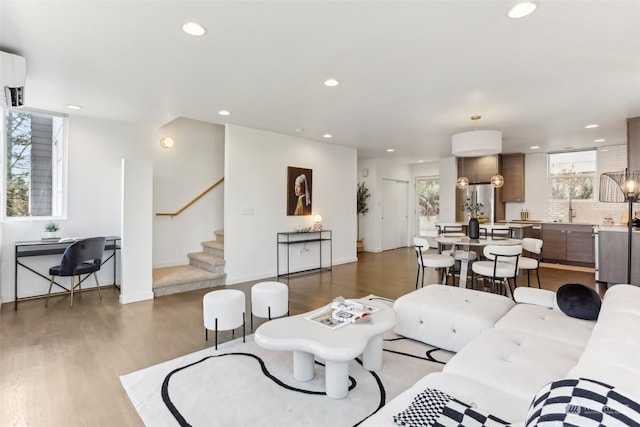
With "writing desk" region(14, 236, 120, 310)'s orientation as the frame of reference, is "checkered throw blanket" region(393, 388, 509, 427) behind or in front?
in front

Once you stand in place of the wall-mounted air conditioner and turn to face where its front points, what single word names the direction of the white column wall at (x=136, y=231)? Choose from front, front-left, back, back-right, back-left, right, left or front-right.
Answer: left

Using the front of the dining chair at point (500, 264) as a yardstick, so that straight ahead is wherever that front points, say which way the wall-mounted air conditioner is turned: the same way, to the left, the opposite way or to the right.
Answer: to the right

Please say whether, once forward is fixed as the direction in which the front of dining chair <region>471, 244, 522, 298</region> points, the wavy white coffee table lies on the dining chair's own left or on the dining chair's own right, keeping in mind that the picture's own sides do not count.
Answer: on the dining chair's own left

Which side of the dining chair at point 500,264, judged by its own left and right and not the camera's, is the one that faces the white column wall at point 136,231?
left

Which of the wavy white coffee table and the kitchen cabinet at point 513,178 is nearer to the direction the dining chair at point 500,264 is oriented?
the kitchen cabinet

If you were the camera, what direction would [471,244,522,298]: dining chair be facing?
facing away from the viewer and to the left of the viewer

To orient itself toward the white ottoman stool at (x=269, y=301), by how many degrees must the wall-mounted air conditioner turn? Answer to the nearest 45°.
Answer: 0° — it already faces it

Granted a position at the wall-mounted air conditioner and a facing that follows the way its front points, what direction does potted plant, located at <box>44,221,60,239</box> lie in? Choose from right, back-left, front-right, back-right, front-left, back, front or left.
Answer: back-left

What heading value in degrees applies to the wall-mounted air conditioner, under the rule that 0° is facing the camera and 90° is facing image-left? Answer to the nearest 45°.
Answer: approximately 315°

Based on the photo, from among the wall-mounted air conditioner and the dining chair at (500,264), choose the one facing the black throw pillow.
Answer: the wall-mounted air conditioner

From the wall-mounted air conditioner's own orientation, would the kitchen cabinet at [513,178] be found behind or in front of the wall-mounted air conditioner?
in front

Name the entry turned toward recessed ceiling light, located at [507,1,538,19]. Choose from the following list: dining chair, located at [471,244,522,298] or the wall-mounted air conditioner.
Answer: the wall-mounted air conditioner
